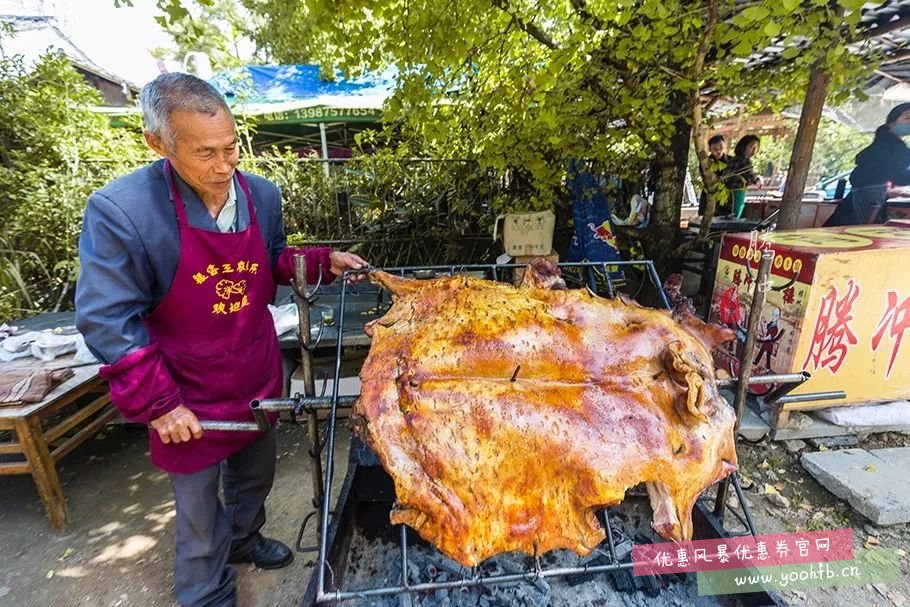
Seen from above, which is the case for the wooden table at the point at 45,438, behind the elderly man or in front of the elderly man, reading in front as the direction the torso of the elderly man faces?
behind

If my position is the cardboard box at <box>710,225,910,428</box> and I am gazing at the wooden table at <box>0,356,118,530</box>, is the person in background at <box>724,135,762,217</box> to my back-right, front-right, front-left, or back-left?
back-right

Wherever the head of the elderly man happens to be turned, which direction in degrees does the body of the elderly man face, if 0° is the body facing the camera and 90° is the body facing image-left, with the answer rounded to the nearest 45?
approximately 315°

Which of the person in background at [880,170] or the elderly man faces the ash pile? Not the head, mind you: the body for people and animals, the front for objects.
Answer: the elderly man
